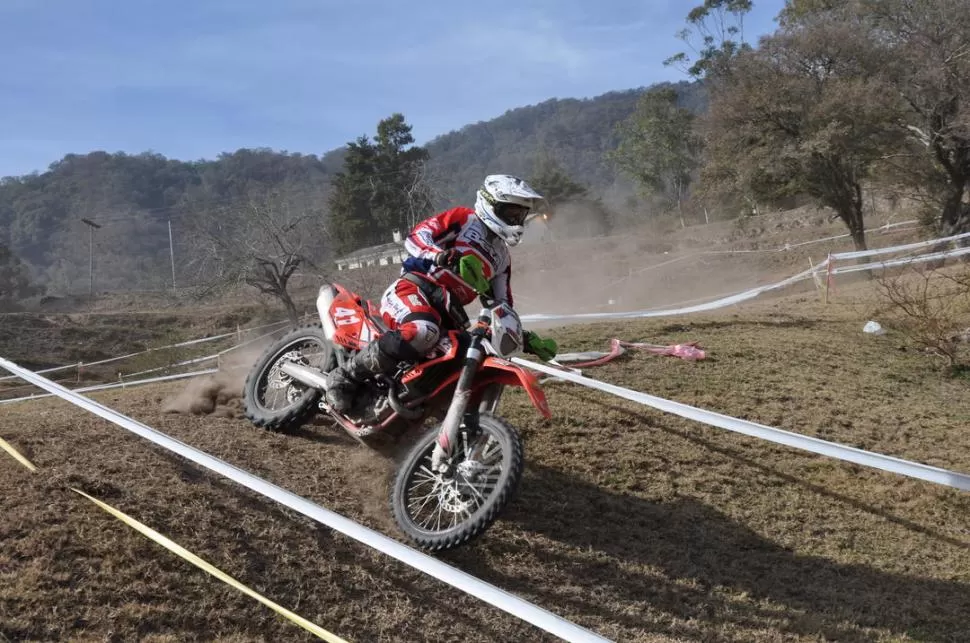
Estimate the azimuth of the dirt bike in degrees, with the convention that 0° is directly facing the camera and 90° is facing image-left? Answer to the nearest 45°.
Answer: approximately 315°

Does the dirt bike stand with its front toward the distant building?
no

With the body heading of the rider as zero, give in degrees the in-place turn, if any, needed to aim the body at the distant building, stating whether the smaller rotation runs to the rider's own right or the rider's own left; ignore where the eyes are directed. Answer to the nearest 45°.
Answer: approximately 135° to the rider's own left

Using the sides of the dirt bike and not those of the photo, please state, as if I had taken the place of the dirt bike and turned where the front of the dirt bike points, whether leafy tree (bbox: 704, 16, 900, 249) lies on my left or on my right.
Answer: on my left

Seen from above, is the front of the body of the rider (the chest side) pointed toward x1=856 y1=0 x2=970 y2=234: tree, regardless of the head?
no

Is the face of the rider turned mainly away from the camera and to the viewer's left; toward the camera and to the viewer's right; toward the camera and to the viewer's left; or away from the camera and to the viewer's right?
toward the camera and to the viewer's right

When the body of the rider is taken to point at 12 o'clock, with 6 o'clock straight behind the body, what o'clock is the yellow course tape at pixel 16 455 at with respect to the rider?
The yellow course tape is roughly at 4 o'clock from the rider.

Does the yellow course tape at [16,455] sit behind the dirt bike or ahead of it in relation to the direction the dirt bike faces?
behind

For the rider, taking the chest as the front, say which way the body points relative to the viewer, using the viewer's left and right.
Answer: facing the viewer and to the right of the viewer

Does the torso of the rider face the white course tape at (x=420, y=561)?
no

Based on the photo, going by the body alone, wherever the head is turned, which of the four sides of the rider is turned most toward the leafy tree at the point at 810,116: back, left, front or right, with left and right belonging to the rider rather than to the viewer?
left

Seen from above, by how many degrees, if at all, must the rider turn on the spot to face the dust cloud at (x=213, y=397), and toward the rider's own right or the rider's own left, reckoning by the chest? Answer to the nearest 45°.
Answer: approximately 180°

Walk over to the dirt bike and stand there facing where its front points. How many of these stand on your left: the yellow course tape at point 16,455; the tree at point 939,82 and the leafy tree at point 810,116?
2

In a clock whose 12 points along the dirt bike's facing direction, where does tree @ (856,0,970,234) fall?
The tree is roughly at 9 o'clock from the dirt bike.
